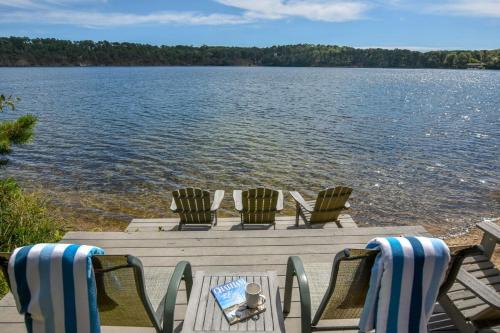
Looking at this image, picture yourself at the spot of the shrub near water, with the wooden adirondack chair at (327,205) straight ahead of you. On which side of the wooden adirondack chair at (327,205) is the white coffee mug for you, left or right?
right

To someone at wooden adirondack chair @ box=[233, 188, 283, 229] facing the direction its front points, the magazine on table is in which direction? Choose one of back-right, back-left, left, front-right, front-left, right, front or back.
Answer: back

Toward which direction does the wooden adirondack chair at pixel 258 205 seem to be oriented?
away from the camera

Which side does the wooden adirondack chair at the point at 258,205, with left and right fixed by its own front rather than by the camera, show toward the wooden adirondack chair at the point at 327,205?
right

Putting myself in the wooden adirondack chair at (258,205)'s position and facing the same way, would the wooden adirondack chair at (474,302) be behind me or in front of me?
behind

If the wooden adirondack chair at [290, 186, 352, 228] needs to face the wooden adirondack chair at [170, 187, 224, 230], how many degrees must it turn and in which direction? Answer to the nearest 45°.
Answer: approximately 45° to its left

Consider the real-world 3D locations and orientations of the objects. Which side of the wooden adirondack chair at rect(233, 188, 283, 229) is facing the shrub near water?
left

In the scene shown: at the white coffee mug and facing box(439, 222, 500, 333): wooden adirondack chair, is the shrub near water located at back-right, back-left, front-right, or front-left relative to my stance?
back-left
